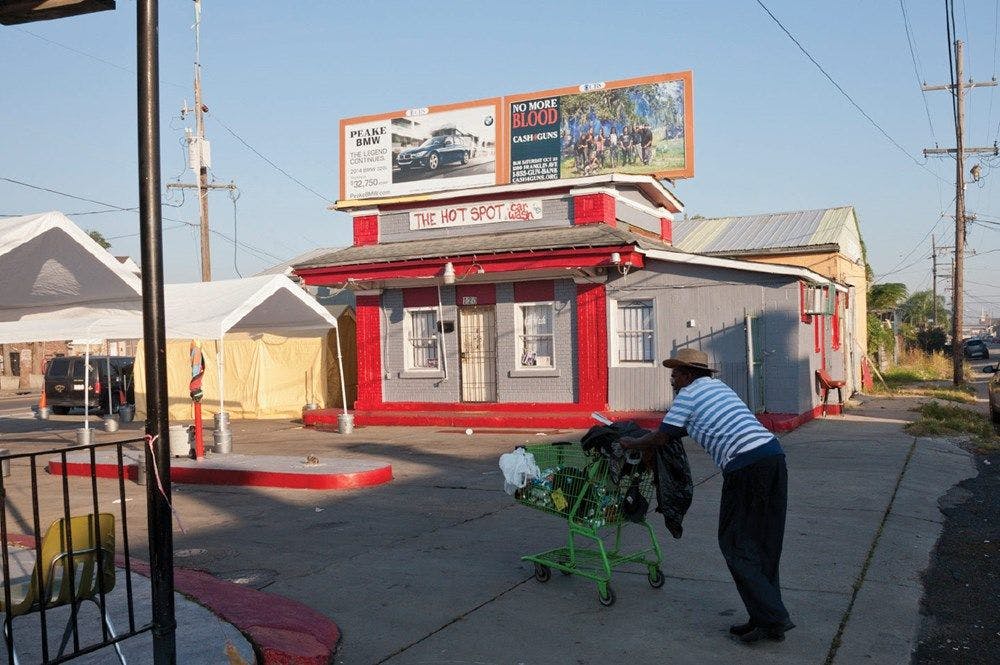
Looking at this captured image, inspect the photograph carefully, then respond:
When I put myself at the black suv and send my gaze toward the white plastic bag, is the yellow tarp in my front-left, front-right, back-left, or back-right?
front-left

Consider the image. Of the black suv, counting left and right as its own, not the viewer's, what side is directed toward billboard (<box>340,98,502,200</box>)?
right

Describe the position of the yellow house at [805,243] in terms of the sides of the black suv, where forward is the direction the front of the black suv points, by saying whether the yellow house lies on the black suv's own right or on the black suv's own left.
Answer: on the black suv's own right

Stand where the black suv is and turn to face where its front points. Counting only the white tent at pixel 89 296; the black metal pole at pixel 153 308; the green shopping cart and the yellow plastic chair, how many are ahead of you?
0

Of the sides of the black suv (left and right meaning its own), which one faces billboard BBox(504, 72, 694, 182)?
right

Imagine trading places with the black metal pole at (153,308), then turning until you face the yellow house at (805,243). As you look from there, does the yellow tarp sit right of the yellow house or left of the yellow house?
left

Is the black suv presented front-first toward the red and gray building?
no

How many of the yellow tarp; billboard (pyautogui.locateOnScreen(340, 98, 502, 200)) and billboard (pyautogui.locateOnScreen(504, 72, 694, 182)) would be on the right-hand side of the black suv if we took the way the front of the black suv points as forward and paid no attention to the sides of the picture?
3

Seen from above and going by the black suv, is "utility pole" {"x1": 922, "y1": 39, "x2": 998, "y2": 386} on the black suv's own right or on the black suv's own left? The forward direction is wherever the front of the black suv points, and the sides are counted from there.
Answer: on the black suv's own right

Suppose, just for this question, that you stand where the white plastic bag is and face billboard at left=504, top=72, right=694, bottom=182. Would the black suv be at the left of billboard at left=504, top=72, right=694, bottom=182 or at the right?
left

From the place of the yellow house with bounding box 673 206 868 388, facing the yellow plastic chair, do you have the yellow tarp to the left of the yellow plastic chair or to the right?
right
